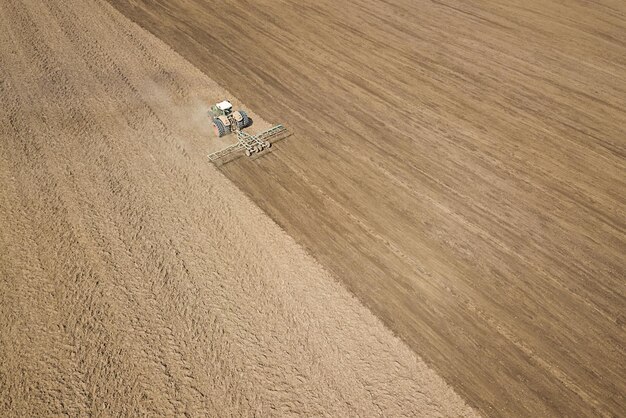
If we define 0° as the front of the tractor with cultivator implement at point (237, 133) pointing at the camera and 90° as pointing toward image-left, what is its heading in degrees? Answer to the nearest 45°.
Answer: approximately 135°
